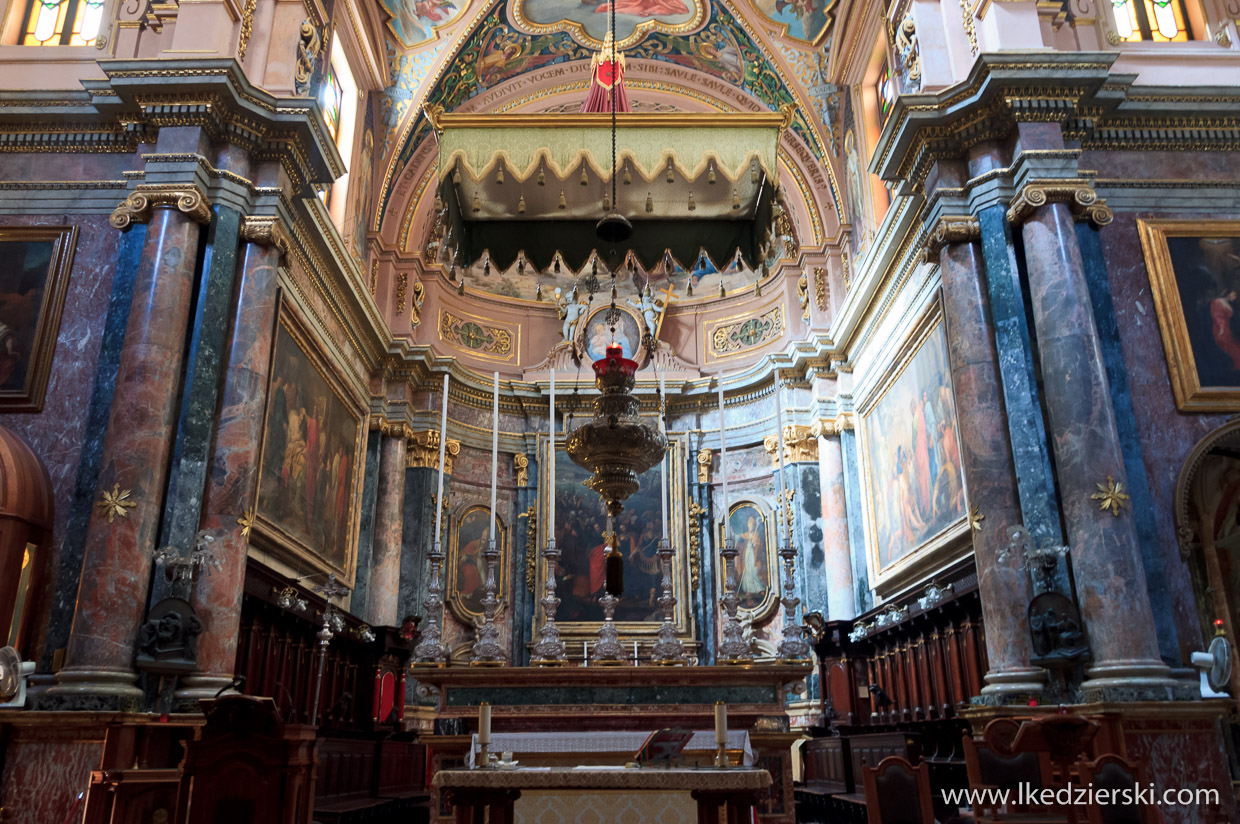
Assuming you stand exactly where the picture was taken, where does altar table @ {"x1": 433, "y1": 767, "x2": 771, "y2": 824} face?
facing the viewer

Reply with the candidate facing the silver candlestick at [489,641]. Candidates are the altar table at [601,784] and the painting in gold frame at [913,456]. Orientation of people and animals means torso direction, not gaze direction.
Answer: the painting in gold frame

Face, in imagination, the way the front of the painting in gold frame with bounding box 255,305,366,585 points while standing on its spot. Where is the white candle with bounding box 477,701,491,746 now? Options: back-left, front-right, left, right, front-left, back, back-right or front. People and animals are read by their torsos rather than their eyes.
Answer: front-right

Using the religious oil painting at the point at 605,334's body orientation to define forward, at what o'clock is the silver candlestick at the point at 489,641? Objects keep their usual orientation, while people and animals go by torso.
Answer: The silver candlestick is roughly at 12 o'clock from the religious oil painting.

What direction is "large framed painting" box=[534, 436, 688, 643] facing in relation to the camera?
toward the camera

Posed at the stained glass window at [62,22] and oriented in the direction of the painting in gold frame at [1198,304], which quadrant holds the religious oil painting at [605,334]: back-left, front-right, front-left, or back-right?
front-left

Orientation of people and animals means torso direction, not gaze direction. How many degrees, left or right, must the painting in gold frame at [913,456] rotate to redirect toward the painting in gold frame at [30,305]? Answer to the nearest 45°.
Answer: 0° — it already faces it

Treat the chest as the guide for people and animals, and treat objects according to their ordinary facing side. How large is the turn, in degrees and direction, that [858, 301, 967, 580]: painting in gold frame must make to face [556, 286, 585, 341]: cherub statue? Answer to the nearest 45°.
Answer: approximately 90° to its right

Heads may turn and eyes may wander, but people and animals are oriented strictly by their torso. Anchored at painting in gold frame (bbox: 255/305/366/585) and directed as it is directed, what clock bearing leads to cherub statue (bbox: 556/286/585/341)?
The cherub statue is roughly at 9 o'clock from the painting in gold frame.

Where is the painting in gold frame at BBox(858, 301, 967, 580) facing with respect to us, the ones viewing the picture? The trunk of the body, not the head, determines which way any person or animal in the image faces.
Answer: facing the viewer and to the left of the viewer

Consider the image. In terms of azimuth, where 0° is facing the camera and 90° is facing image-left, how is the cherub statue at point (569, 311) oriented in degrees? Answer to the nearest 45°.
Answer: approximately 0°

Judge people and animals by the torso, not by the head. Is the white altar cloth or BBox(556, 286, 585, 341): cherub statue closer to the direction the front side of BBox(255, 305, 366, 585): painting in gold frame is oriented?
the white altar cloth

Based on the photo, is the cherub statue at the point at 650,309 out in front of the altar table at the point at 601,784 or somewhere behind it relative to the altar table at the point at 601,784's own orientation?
behind

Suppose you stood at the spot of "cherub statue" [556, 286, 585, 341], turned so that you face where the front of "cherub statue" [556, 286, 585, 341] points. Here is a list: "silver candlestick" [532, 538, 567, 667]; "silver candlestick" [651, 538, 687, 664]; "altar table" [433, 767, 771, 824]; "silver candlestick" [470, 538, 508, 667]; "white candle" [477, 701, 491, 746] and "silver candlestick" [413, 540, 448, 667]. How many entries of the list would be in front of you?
6

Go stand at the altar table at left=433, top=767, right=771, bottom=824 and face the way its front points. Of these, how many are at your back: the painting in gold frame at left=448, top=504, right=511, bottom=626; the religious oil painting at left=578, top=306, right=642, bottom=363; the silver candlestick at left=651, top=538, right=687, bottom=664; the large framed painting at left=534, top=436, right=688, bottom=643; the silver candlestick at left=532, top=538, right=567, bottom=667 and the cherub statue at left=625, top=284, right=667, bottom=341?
6

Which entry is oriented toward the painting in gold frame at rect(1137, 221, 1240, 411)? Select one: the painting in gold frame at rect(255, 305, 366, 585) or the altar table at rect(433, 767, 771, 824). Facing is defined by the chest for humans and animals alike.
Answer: the painting in gold frame at rect(255, 305, 366, 585)
